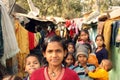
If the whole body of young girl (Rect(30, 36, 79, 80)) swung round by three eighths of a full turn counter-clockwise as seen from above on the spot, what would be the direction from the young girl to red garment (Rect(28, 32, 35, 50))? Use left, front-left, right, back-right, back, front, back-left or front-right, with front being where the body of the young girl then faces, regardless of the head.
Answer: front-left

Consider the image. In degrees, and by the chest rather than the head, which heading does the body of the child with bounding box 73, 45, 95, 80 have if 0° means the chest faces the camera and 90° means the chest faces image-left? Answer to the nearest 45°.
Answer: approximately 0°

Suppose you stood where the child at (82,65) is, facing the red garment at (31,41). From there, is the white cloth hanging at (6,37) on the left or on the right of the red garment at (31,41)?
left

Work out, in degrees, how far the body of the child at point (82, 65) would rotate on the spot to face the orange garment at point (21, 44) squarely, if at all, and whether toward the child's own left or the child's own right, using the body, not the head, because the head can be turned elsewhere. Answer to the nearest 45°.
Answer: approximately 135° to the child's own right

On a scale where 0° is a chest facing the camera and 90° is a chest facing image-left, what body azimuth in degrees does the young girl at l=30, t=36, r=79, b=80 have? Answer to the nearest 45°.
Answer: approximately 0°

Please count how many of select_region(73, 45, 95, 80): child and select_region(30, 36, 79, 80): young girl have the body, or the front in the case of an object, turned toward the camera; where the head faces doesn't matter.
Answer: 2
